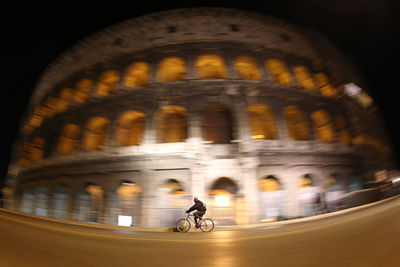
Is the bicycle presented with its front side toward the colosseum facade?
no
